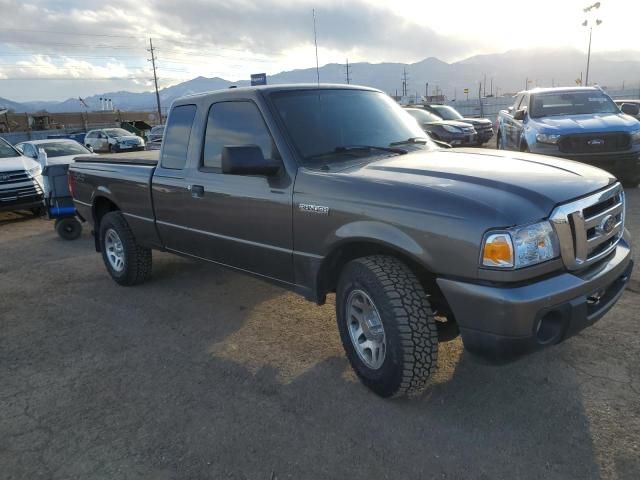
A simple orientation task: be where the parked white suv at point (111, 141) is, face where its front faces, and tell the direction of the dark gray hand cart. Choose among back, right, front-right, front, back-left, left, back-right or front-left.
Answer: front-right

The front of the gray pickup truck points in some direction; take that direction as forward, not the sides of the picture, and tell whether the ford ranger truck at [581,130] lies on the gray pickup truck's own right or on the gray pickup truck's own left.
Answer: on the gray pickup truck's own left

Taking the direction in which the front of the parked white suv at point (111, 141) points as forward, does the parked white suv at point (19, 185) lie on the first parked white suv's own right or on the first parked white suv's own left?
on the first parked white suv's own right

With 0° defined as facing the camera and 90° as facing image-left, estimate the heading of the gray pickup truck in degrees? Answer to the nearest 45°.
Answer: approximately 315°

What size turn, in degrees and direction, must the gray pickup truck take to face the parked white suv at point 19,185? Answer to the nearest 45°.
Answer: approximately 180°

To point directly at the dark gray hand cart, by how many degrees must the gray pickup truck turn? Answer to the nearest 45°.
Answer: approximately 180°

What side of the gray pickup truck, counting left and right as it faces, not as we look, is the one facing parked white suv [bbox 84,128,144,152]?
back

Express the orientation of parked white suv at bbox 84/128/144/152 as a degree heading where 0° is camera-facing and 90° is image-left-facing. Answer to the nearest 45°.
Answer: approximately 315°
